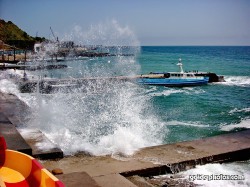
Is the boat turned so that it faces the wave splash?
no

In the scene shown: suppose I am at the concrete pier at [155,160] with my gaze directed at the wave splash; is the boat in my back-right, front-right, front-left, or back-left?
front-right

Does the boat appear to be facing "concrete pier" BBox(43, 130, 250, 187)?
no
